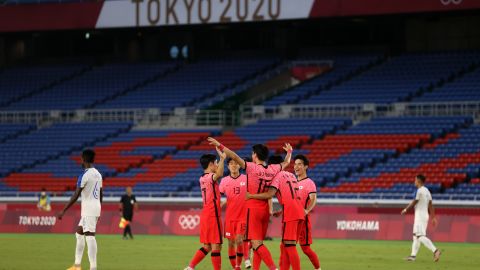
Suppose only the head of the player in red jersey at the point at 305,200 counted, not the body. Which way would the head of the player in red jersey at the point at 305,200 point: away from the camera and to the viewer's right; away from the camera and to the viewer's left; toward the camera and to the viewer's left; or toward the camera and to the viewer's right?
toward the camera and to the viewer's left

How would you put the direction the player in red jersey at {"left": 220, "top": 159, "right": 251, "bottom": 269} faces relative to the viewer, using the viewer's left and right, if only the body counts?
facing the viewer

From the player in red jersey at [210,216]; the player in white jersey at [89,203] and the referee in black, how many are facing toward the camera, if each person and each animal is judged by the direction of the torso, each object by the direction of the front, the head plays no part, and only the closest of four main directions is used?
1

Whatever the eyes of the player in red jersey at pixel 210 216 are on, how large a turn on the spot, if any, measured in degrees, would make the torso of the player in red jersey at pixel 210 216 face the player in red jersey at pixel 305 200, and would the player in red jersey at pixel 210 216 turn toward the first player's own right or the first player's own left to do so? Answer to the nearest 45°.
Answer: approximately 45° to the first player's own right

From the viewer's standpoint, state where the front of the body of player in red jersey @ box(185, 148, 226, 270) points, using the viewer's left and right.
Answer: facing away from the viewer and to the right of the viewer

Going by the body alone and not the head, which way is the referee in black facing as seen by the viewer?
toward the camera

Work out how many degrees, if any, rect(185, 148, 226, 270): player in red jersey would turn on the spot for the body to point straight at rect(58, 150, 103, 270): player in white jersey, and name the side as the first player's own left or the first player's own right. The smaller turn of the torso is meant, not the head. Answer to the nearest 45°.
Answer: approximately 135° to the first player's own left

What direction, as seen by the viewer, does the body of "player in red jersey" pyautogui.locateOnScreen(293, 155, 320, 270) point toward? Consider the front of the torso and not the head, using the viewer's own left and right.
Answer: facing the viewer and to the left of the viewer

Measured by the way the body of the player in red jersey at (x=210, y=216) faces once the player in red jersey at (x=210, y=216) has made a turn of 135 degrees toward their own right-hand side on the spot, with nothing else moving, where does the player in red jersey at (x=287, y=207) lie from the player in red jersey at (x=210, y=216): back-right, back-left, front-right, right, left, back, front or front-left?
front-left

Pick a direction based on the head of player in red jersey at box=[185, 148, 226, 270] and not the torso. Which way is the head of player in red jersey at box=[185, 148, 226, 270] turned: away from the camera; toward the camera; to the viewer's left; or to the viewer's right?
to the viewer's right
